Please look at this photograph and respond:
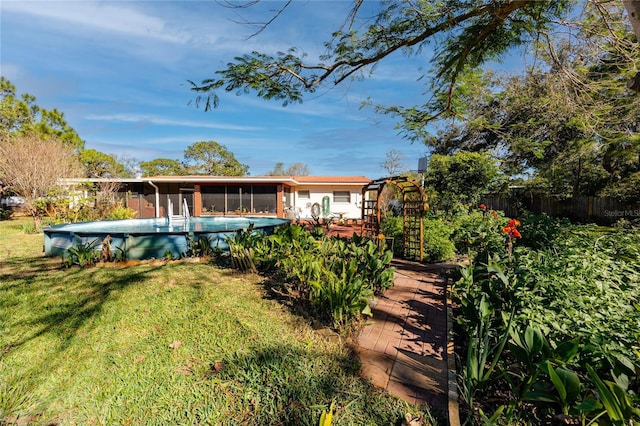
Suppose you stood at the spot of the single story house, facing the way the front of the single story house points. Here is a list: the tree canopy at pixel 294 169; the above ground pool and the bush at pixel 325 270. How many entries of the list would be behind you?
2

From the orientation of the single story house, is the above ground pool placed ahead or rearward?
rearward

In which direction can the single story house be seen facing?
away from the camera

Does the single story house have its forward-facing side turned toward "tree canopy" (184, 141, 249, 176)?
yes

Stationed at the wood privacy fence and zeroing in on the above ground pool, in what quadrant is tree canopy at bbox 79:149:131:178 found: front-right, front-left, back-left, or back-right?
front-right

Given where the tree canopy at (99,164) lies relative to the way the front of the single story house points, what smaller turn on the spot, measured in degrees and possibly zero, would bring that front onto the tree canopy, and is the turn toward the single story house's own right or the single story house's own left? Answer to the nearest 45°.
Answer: approximately 45° to the single story house's own left

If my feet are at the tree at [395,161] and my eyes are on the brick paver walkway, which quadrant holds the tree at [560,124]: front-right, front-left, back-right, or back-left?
front-left

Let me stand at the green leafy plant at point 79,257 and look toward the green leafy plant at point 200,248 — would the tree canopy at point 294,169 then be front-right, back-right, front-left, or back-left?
front-left

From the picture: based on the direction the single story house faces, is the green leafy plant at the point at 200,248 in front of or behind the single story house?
behind

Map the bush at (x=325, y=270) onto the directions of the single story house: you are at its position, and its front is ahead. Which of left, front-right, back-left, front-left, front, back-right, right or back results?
back

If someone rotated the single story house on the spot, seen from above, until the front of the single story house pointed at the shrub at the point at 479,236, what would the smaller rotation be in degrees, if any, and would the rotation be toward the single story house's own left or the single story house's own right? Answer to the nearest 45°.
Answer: approximately 180°
